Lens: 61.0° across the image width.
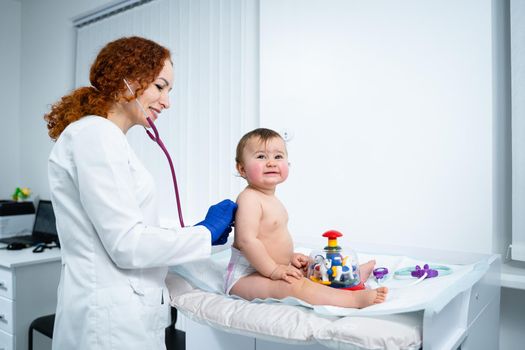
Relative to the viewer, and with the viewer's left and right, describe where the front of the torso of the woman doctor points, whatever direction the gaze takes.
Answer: facing to the right of the viewer

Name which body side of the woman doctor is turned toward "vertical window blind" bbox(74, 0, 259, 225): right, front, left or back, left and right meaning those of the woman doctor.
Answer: left

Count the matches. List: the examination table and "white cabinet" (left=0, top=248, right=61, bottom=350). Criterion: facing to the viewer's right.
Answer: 0

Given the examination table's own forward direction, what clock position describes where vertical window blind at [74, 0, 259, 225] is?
The vertical window blind is roughly at 5 o'clock from the examination table.

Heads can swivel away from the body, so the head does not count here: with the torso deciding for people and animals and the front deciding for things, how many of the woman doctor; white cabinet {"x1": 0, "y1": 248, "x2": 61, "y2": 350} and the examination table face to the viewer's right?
1

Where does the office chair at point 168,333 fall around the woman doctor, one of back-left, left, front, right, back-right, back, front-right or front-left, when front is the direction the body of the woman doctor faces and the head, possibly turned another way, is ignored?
left

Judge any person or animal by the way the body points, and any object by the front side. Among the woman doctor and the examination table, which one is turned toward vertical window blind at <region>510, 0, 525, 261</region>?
the woman doctor

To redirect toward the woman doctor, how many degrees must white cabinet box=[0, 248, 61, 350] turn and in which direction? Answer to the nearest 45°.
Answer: approximately 45° to its left

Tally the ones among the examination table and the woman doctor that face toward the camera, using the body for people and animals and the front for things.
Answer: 1

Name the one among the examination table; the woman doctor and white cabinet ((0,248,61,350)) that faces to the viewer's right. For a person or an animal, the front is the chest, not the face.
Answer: the woman doctor

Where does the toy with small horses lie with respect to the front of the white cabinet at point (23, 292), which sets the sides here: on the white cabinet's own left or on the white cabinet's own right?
on the white cabinet's own left
